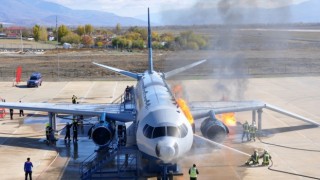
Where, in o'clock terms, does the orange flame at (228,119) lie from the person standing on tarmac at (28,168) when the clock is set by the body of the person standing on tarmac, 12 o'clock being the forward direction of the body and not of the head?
The orange flame is roughly at 2 o'clock from the person standing on tarmac.

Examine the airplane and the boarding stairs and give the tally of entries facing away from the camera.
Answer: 0

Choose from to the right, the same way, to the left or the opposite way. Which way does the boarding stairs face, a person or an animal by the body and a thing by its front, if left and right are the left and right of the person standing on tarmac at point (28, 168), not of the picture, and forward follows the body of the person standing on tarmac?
to the left

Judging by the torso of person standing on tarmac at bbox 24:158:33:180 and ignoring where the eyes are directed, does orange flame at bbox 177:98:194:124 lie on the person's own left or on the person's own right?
on the person's own right

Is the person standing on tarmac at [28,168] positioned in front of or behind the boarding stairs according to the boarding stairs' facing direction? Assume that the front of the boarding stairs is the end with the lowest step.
in front

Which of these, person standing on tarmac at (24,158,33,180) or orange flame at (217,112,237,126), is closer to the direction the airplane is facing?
the person standing on tarmac

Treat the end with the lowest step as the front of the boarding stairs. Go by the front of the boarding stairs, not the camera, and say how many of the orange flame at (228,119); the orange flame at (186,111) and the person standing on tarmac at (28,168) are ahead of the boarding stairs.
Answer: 1

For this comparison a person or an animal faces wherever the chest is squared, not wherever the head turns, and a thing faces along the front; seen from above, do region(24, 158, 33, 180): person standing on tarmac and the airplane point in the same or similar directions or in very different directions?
very different directions
